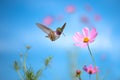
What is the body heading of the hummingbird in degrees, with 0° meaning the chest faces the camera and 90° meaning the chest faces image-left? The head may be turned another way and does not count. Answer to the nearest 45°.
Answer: approximately 315°
